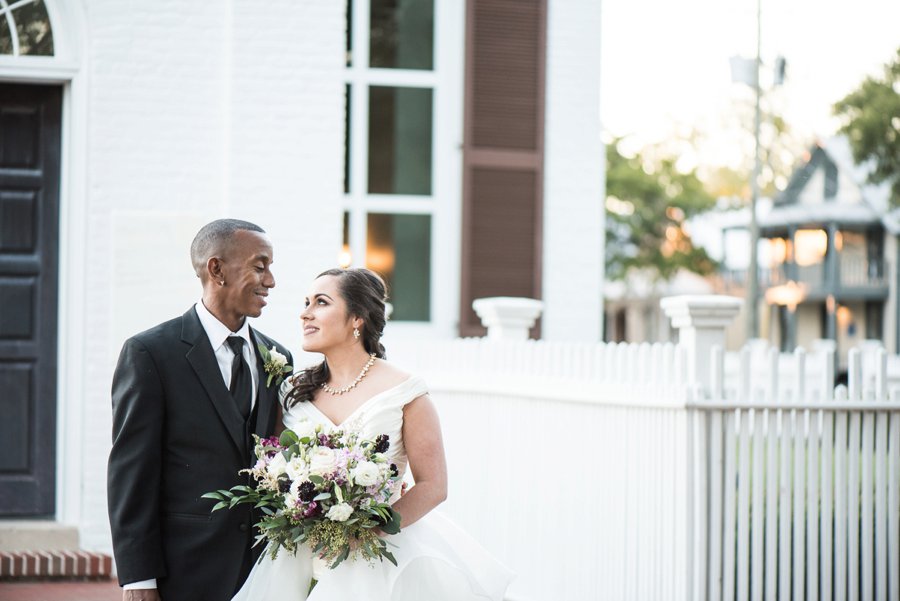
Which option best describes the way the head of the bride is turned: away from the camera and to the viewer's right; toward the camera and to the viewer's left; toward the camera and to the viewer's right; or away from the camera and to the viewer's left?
toward the camera and to the viewer's left

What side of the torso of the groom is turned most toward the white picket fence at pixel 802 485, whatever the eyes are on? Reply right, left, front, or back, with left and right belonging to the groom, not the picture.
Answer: left

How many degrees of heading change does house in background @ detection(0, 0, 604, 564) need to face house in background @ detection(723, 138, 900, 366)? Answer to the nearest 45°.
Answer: approximately 135° to its left

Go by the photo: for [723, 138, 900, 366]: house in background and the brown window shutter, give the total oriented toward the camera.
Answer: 2

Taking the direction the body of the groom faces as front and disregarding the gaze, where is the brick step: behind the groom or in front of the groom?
behind

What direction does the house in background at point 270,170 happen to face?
toward the camera

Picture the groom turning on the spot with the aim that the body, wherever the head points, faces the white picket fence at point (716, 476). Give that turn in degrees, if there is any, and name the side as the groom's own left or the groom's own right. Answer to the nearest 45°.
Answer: approximately 90° to the groom's own left

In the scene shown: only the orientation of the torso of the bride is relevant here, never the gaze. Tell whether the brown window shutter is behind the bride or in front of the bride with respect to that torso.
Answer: behind

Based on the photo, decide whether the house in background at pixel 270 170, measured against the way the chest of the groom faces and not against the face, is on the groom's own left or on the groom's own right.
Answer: on the groom's own left

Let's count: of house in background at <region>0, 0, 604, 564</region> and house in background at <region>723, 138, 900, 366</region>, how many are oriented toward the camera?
2

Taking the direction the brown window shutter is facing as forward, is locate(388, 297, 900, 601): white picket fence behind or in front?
in front

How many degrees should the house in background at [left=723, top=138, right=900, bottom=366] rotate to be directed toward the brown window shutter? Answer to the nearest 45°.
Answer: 0° — it already faces it

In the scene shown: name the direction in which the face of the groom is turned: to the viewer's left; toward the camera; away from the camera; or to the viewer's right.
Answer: to the viewer's right

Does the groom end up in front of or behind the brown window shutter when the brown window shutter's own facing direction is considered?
in front
